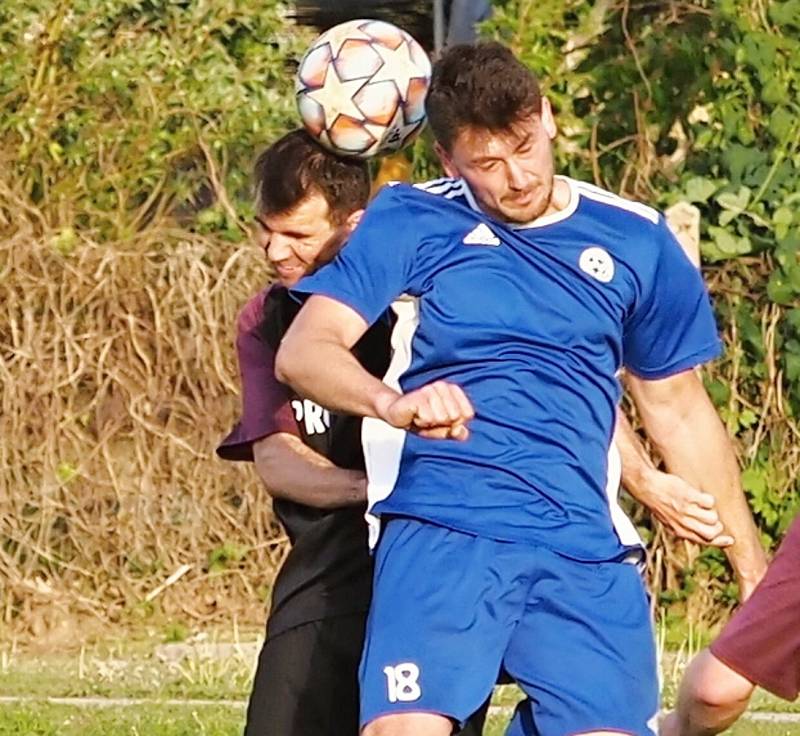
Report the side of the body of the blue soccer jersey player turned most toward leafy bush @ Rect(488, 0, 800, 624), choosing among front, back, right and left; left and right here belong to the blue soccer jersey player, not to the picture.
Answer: back

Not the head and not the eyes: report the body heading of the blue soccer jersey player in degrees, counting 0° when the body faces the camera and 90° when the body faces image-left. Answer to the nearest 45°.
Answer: approximately 0°

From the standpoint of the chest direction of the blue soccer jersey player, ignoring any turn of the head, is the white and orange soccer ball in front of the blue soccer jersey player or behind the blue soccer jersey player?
behind
